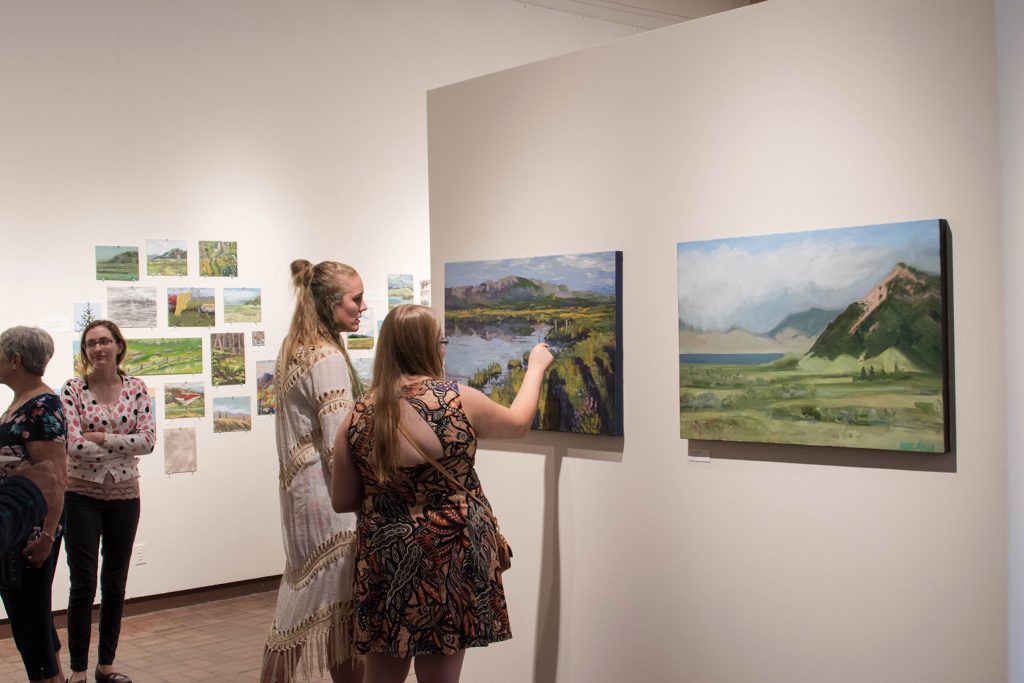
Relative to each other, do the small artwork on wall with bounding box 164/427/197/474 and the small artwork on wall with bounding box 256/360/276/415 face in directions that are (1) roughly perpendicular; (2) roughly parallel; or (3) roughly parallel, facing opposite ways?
roughly parallel

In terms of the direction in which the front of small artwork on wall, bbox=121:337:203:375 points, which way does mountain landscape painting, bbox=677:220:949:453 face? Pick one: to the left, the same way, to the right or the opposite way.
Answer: to the right

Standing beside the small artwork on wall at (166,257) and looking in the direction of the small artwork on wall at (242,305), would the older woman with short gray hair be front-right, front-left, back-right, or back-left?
back-right

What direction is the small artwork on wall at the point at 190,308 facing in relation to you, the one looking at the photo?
facing the viewer

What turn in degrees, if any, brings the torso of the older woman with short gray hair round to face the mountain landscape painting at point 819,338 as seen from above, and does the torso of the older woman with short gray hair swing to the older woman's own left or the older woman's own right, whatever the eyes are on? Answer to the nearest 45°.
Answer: approximately 135° to the older woman's own left

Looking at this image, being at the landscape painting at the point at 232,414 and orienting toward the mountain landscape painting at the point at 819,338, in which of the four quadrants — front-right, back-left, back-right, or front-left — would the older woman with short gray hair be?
front-right

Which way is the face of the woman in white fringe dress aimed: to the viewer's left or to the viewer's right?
to the viewer's right

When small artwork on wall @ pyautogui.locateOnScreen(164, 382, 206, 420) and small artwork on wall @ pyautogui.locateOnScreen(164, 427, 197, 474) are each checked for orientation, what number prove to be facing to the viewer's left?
0

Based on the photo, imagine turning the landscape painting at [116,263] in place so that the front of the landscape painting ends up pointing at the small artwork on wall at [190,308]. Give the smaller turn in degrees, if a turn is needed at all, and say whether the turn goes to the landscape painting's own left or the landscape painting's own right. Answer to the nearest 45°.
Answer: approximately 90° to the landscape painting's own left

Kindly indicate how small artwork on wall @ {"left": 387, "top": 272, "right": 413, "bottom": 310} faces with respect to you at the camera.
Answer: facing the viewer and to the right of the viewer

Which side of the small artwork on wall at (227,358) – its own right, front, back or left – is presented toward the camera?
front

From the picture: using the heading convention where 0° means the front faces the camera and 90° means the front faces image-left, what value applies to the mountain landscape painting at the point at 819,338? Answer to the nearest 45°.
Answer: approximately 45°
